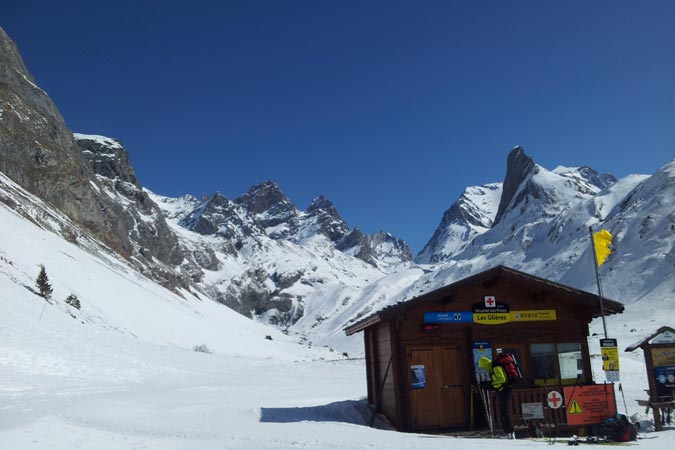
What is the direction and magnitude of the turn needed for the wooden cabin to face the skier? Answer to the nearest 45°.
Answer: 0° — it already faces them

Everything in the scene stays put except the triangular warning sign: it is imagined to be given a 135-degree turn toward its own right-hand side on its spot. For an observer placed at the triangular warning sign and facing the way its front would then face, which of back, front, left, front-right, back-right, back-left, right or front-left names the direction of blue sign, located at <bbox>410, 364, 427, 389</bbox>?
front-left

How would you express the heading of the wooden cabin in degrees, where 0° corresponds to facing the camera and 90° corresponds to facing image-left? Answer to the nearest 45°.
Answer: approximately 0°

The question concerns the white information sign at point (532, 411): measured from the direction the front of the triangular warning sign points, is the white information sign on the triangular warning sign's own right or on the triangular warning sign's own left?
on the triangular warning sign's own right

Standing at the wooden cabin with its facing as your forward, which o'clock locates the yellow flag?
The yellow flag is roughly at 10 o'clock from the wooden cabin.

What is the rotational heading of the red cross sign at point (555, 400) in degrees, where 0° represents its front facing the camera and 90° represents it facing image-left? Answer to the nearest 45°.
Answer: approximately 0°
